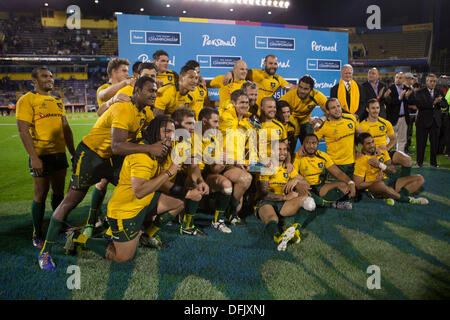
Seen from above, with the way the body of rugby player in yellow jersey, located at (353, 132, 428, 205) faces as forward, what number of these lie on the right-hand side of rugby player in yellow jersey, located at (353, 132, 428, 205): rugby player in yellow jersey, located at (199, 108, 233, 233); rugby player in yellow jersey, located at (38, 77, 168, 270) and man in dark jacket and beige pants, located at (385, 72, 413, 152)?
2

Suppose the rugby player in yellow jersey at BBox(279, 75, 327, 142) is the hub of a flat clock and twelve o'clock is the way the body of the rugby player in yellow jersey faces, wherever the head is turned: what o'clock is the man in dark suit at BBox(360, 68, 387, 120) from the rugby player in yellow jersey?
The man in dark suit is roughly at 7 o'clock from the rugby player in yellow jersey.

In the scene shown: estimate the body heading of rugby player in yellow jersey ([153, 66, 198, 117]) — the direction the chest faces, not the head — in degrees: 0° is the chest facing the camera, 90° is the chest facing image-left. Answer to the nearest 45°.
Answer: approximately 315°

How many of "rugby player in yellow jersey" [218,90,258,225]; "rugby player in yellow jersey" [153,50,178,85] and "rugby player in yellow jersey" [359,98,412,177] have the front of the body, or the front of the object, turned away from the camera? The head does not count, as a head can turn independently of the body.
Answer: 0

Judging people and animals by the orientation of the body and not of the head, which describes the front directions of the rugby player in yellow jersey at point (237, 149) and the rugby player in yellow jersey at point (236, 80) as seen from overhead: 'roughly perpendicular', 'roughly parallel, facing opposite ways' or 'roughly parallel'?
roughly parallel

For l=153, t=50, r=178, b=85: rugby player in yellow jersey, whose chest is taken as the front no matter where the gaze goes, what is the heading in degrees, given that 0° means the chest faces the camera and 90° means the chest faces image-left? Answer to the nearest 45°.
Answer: approximately 315°

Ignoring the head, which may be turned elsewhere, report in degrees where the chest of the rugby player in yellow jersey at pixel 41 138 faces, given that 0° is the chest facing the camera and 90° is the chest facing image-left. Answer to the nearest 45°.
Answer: approximately 315°

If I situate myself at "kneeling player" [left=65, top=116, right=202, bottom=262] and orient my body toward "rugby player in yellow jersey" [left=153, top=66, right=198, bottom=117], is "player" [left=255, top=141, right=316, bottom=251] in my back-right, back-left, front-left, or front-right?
front-right

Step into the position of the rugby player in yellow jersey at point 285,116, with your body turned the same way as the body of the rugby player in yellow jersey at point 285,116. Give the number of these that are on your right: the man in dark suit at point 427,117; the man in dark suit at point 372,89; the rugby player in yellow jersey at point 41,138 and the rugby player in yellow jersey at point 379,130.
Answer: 1

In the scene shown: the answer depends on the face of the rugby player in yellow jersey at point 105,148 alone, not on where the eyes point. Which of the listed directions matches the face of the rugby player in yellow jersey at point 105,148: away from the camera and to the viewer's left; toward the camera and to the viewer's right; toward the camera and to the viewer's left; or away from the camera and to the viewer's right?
toward the camera and to the viewer's right

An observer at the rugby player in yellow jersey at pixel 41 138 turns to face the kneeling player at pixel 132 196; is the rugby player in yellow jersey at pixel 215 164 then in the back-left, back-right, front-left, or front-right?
front-left

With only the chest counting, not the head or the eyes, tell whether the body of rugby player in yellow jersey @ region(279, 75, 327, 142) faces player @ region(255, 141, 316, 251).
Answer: yes

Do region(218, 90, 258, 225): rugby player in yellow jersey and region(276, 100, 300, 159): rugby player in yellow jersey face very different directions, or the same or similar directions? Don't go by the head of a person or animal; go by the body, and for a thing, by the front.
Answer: same or similar directions
